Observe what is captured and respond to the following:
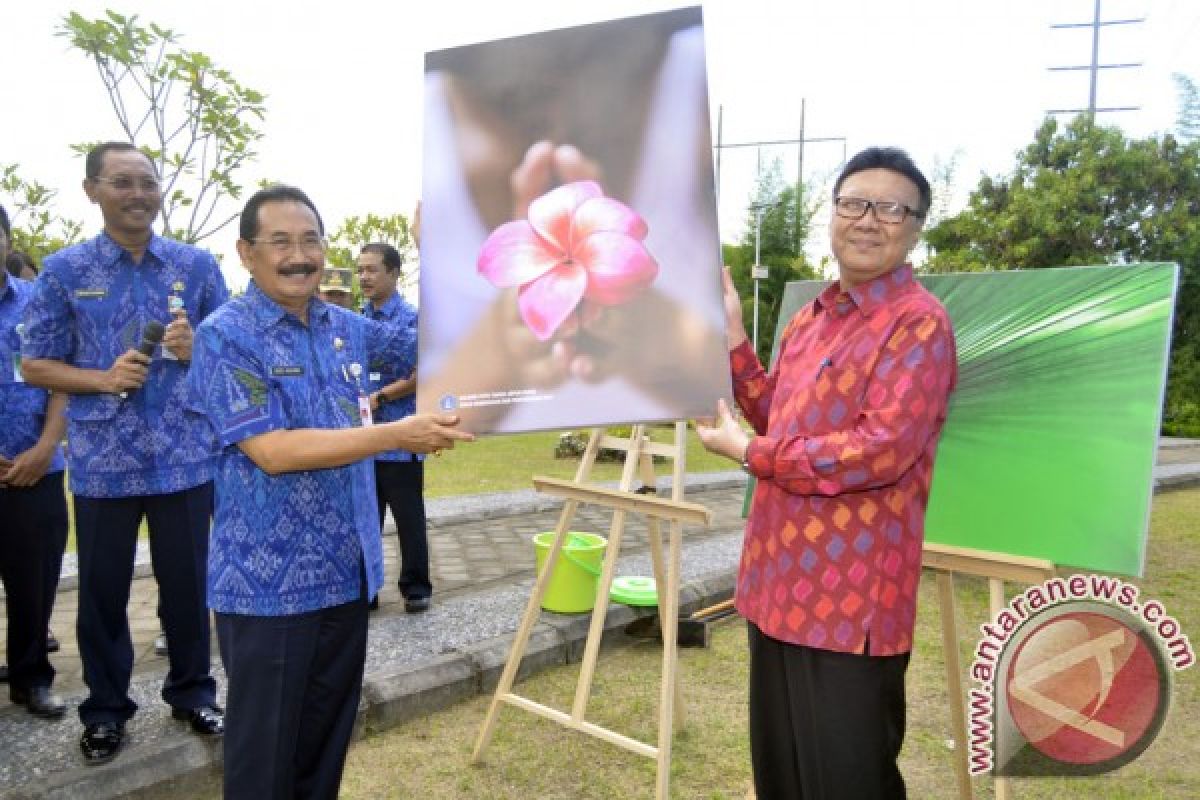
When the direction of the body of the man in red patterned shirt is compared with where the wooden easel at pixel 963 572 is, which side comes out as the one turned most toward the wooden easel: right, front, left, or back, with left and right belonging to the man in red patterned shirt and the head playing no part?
back

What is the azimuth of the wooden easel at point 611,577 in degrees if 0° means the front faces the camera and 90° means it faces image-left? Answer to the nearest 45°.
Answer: approximately 45°

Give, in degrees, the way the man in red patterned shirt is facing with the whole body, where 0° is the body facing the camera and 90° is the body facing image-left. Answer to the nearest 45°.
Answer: approximately 45°

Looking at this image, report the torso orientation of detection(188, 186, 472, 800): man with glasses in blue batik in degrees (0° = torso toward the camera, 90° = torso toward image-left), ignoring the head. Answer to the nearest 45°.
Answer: approximately 315°

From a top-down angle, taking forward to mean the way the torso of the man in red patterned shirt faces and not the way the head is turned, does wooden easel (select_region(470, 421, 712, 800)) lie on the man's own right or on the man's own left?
on the man's own right

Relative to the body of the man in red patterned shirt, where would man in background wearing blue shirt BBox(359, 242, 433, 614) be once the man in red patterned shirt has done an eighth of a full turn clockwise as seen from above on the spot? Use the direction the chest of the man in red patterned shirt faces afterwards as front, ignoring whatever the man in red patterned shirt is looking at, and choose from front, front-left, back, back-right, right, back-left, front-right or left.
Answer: front-right

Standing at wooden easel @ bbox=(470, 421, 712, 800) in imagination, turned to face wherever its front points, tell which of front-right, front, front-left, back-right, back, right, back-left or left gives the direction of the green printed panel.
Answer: back-left
